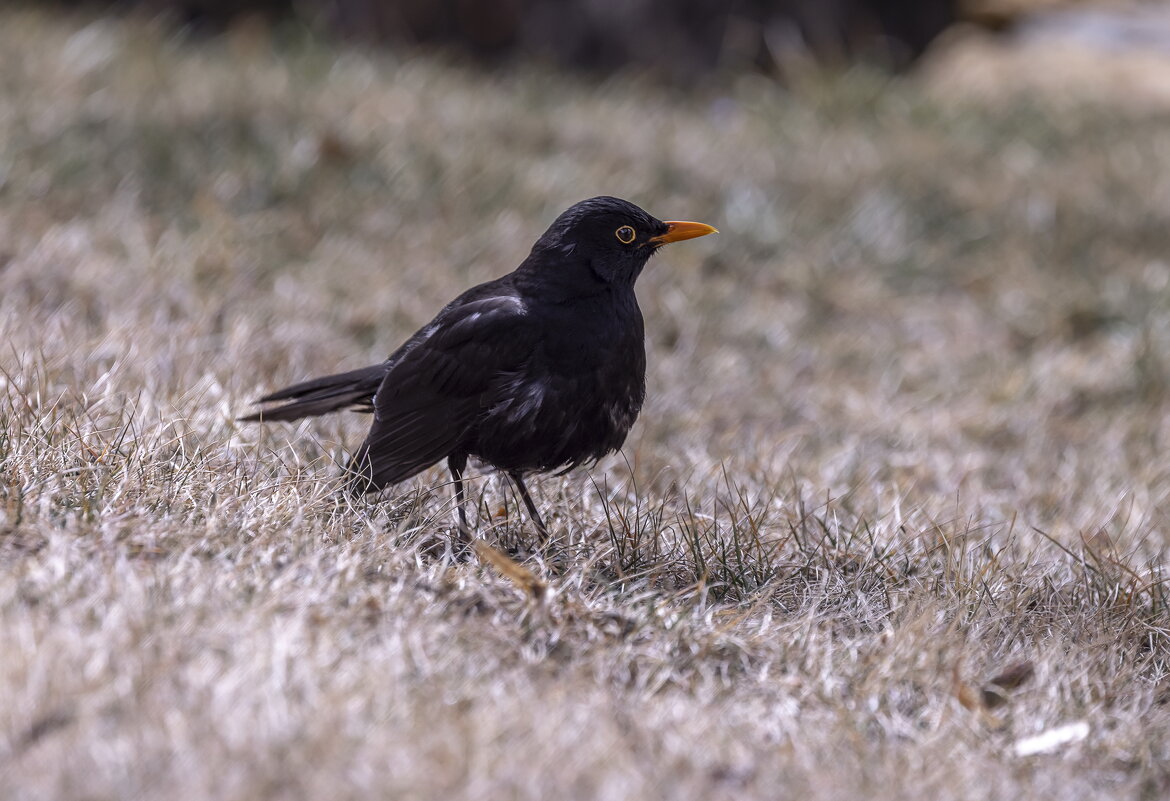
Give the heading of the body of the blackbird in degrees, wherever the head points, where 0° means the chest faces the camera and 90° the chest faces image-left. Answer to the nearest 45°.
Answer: approximately 270°

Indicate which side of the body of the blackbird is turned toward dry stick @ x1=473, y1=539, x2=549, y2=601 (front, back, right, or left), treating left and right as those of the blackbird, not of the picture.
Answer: right
